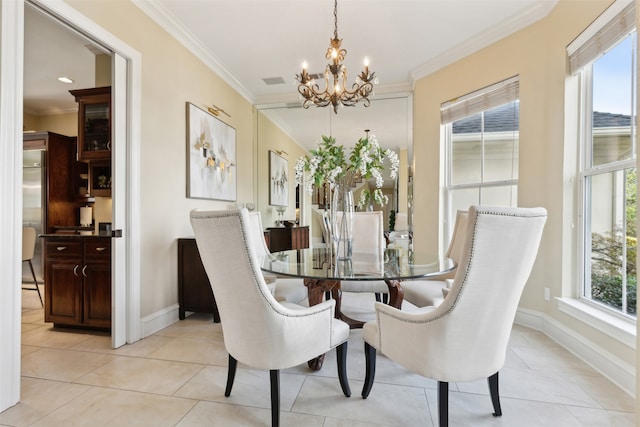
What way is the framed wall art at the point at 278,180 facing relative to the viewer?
to the viewer's right

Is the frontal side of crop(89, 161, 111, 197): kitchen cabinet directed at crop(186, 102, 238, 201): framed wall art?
no

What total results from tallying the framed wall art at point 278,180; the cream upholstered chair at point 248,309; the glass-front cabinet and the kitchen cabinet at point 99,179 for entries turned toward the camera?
2

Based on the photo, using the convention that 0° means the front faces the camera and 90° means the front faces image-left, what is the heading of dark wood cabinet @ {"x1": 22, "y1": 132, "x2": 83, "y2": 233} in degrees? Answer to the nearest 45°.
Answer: approximately 45°

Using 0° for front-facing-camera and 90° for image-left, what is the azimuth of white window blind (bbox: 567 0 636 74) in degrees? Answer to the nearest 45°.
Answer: approximately 45°

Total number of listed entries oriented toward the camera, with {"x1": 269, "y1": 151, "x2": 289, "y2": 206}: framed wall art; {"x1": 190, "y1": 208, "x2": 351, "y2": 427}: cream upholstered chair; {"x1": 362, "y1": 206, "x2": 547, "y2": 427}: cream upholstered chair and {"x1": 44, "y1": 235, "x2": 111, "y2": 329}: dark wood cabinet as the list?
1

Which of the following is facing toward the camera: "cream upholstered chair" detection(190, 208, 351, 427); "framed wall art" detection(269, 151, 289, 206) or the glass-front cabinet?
the glass-front cabinet

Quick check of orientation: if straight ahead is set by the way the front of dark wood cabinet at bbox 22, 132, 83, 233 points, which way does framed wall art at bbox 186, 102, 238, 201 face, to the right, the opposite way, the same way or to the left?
to the left

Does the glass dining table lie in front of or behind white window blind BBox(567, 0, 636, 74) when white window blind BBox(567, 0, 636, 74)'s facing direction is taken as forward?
in front

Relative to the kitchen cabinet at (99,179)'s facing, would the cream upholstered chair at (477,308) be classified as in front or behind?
in front

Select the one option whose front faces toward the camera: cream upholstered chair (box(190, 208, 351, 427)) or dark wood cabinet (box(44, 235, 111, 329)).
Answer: the dark wood cabinet

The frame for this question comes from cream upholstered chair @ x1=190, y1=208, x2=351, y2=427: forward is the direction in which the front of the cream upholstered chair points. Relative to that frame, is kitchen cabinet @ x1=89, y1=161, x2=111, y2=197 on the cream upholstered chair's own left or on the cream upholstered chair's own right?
on the cream upholstered chair's own left

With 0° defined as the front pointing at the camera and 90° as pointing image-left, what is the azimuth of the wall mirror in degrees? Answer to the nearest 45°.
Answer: approximately 0°

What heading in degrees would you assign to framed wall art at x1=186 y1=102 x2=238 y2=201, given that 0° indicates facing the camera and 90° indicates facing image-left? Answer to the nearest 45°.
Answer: approximately 315°

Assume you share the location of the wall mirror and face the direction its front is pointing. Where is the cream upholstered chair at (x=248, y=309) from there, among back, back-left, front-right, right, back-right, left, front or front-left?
front

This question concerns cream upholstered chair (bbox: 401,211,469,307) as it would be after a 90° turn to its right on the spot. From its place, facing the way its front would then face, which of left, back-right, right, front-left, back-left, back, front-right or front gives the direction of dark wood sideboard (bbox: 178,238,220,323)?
front-left

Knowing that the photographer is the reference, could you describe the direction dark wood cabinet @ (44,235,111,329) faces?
facing the viewer

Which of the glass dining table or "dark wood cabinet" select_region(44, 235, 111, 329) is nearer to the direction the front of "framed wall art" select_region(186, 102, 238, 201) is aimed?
the glass dining table

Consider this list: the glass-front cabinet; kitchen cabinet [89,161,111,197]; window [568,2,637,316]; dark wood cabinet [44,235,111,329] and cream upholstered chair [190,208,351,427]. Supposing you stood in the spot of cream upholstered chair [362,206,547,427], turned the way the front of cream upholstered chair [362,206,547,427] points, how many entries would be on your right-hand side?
1
